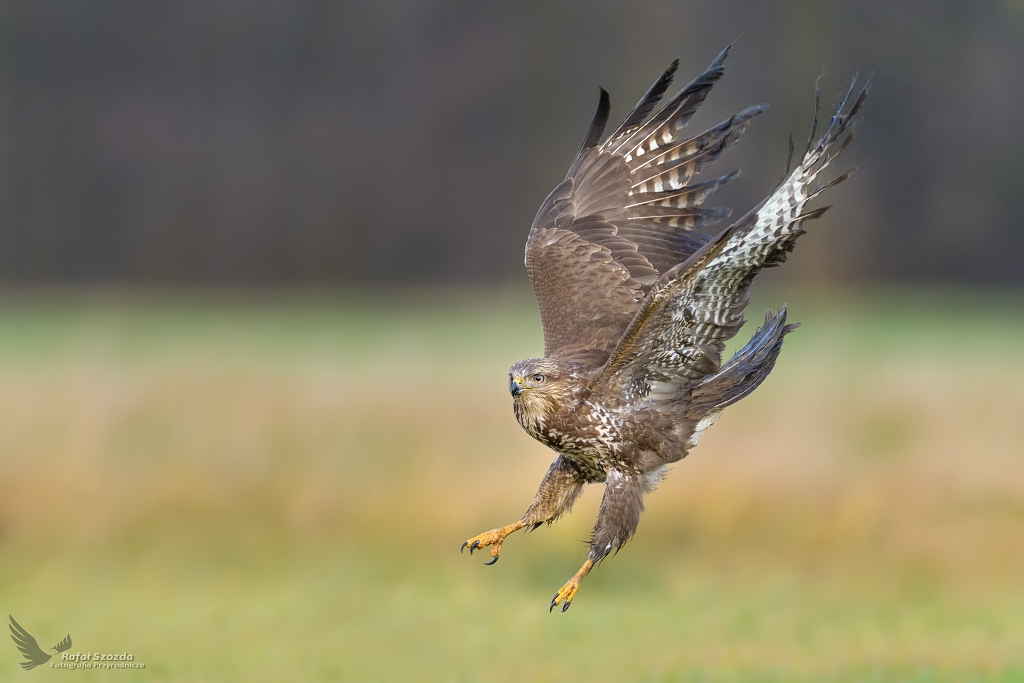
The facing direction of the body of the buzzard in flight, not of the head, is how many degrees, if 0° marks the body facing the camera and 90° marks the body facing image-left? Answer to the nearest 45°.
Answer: approximately 45°
